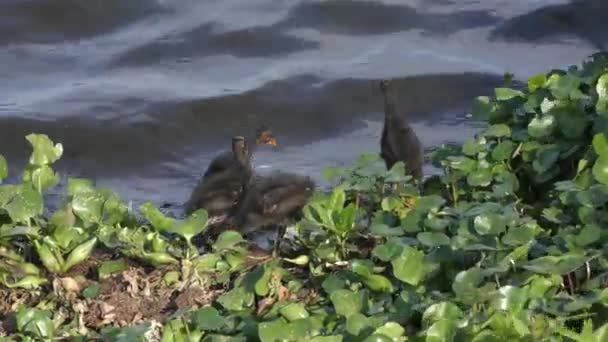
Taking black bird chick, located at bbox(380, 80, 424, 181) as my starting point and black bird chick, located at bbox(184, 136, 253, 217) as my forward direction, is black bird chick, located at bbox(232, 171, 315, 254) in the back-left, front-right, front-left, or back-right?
front-left

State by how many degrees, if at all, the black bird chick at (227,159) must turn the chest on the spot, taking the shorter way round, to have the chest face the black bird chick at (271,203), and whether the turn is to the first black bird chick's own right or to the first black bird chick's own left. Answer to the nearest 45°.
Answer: approximately 90° to the first black bird chick's own right

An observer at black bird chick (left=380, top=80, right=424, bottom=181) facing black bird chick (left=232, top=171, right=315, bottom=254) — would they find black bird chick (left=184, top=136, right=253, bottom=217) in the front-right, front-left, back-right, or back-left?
front-right

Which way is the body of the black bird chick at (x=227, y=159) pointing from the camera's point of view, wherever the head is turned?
to the viewer's right

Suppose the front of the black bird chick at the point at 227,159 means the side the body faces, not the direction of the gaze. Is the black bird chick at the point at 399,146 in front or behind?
in front
